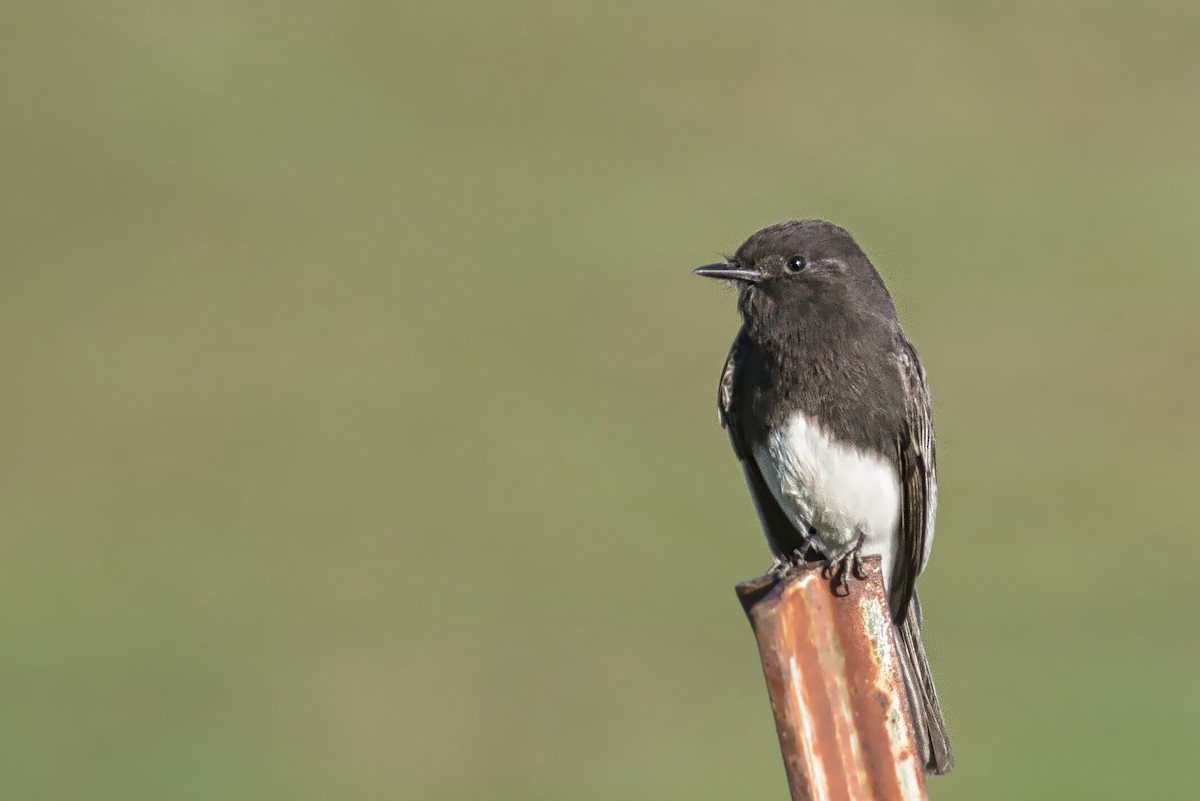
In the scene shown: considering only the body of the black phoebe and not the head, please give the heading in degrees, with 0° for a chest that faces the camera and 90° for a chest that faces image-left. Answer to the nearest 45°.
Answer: approximately 45°
